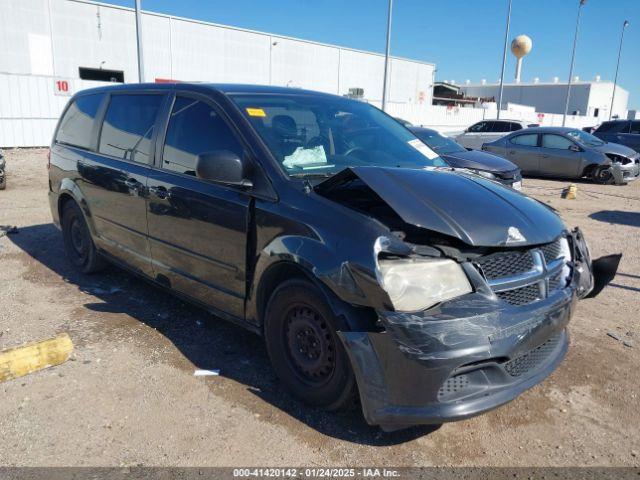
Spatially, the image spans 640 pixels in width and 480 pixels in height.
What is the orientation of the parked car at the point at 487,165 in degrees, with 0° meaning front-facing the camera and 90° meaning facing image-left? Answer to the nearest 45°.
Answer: approximately 315°

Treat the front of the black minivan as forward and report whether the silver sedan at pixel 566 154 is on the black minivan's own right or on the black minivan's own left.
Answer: on the black minivan's own left

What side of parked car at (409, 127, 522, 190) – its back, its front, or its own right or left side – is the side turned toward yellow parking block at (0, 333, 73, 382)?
right

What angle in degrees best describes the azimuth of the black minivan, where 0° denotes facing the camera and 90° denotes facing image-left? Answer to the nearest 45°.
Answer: approximately 315°

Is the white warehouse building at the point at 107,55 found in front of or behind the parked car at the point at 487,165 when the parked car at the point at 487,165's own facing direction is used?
behind

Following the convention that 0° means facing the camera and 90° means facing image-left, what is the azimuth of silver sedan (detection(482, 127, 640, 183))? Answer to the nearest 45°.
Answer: approximately 315°

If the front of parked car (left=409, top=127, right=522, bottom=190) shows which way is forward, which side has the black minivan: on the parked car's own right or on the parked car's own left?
on the parked car's own right

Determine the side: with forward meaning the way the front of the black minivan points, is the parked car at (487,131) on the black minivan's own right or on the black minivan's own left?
on the black minivan's own left
